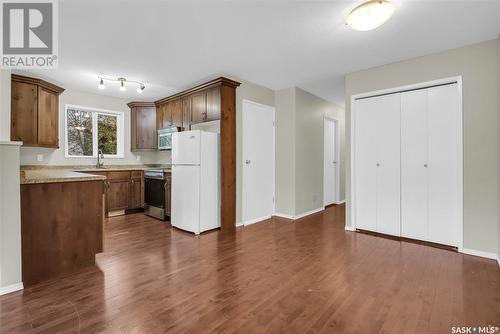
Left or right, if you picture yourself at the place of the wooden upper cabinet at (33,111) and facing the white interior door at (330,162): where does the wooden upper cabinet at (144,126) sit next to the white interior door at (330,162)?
left

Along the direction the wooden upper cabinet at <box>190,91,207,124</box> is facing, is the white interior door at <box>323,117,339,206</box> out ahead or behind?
behind

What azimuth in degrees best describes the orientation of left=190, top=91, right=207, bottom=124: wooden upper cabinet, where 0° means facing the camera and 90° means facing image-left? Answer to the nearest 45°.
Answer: approximately 45°

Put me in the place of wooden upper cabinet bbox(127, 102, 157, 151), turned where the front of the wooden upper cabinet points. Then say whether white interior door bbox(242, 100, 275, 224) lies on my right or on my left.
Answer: on my left
